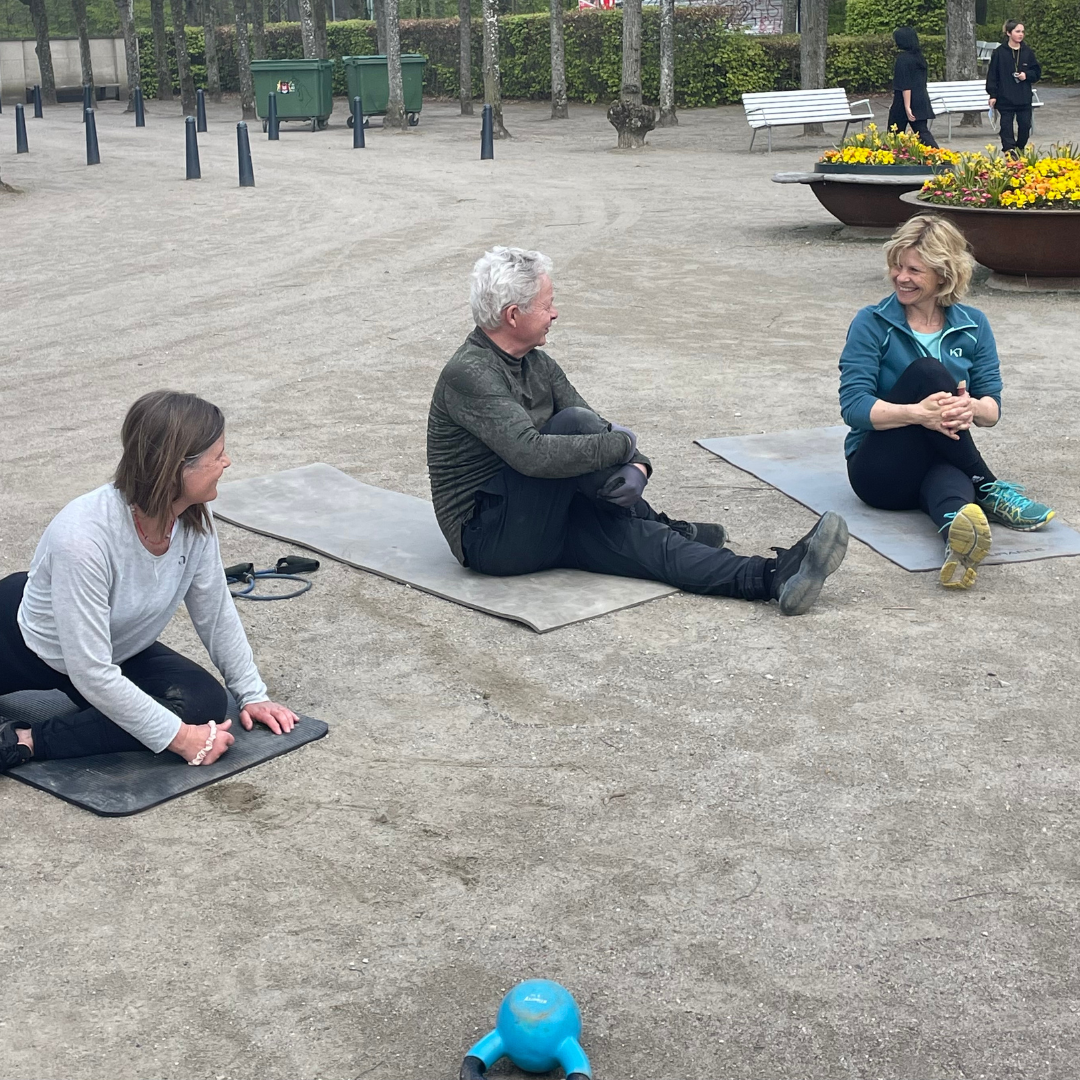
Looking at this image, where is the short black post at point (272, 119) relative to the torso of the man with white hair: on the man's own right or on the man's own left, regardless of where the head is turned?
on the man's own left

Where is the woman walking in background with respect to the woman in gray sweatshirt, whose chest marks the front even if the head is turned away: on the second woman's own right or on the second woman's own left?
on the second woman's own left

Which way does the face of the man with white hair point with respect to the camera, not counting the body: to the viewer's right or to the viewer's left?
to the viewer's right

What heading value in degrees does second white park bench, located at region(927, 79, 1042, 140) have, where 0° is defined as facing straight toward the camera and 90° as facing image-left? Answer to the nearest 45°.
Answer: approximately 315°

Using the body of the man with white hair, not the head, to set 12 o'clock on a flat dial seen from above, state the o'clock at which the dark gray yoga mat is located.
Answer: The dark gray yoga mat is roughly at 4 o'clock from the man with white hair.

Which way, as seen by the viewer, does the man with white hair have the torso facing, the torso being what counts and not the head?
to the viewer's right

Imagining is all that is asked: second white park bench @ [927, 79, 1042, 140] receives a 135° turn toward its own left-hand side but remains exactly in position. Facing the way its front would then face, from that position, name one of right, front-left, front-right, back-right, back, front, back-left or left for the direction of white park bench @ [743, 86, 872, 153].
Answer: left

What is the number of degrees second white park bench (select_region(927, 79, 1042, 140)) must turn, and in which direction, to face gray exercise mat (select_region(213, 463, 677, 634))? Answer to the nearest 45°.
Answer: approximately 45° to its right

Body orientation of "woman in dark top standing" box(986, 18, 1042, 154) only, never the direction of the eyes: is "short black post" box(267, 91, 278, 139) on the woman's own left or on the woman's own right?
on the woman's own right

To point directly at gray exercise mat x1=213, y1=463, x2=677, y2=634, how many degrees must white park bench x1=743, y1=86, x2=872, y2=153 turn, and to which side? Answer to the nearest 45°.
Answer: approximately 45° to its right
